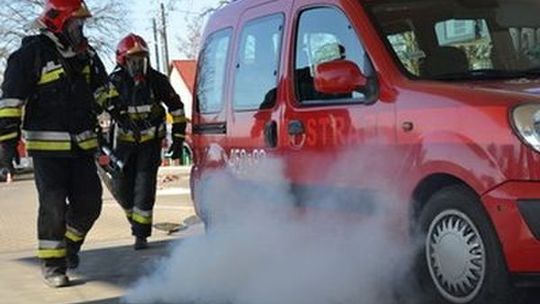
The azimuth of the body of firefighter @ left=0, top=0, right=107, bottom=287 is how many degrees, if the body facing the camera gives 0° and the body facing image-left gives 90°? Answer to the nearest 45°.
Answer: approximately 315°

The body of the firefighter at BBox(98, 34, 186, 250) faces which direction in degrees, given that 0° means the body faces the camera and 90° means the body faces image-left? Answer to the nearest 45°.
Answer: approximately 0°

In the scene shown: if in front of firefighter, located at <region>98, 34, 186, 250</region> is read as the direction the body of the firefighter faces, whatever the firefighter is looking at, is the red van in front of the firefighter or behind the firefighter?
in front

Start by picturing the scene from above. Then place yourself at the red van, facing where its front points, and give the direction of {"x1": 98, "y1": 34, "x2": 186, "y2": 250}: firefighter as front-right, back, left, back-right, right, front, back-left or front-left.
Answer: back
